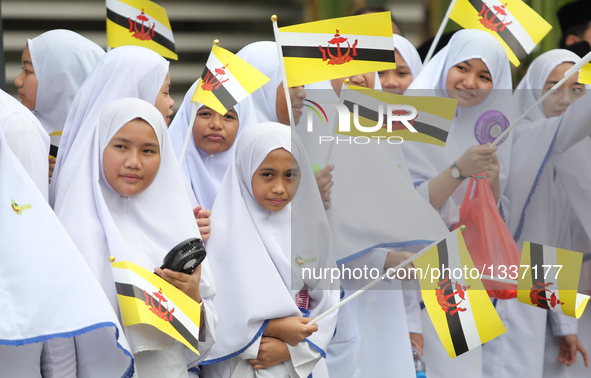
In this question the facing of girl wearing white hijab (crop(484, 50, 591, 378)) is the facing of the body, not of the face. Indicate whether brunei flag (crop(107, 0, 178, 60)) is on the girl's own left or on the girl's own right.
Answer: on the girl's own right

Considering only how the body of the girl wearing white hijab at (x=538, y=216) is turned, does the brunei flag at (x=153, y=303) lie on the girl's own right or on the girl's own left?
on the girl's own right

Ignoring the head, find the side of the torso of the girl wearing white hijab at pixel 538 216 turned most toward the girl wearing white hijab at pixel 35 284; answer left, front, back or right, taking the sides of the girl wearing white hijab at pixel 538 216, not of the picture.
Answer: right

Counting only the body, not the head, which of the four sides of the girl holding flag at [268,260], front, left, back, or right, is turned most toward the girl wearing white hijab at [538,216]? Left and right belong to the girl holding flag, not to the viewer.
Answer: left

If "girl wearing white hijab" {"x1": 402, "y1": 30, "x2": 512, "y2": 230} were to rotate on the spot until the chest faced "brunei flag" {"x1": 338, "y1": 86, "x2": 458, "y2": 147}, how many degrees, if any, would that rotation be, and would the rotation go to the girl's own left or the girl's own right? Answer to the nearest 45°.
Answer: approximately 90° to the girl's own right
